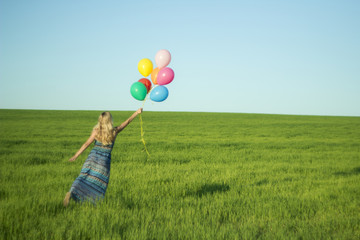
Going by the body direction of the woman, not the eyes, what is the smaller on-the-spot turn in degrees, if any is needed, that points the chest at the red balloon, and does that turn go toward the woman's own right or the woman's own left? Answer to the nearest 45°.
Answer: approximately 45° to the woman's own right

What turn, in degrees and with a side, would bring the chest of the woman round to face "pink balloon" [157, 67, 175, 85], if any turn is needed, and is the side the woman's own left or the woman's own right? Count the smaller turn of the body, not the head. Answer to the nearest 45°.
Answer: approximately 45° to the woman's own right

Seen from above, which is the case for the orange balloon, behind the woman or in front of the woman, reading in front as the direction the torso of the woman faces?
in front

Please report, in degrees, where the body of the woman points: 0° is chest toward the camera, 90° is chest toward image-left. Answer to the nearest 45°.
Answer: approximately 180°

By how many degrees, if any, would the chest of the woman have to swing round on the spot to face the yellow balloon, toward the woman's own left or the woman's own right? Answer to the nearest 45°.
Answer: approximately 45° to the woman's own right
